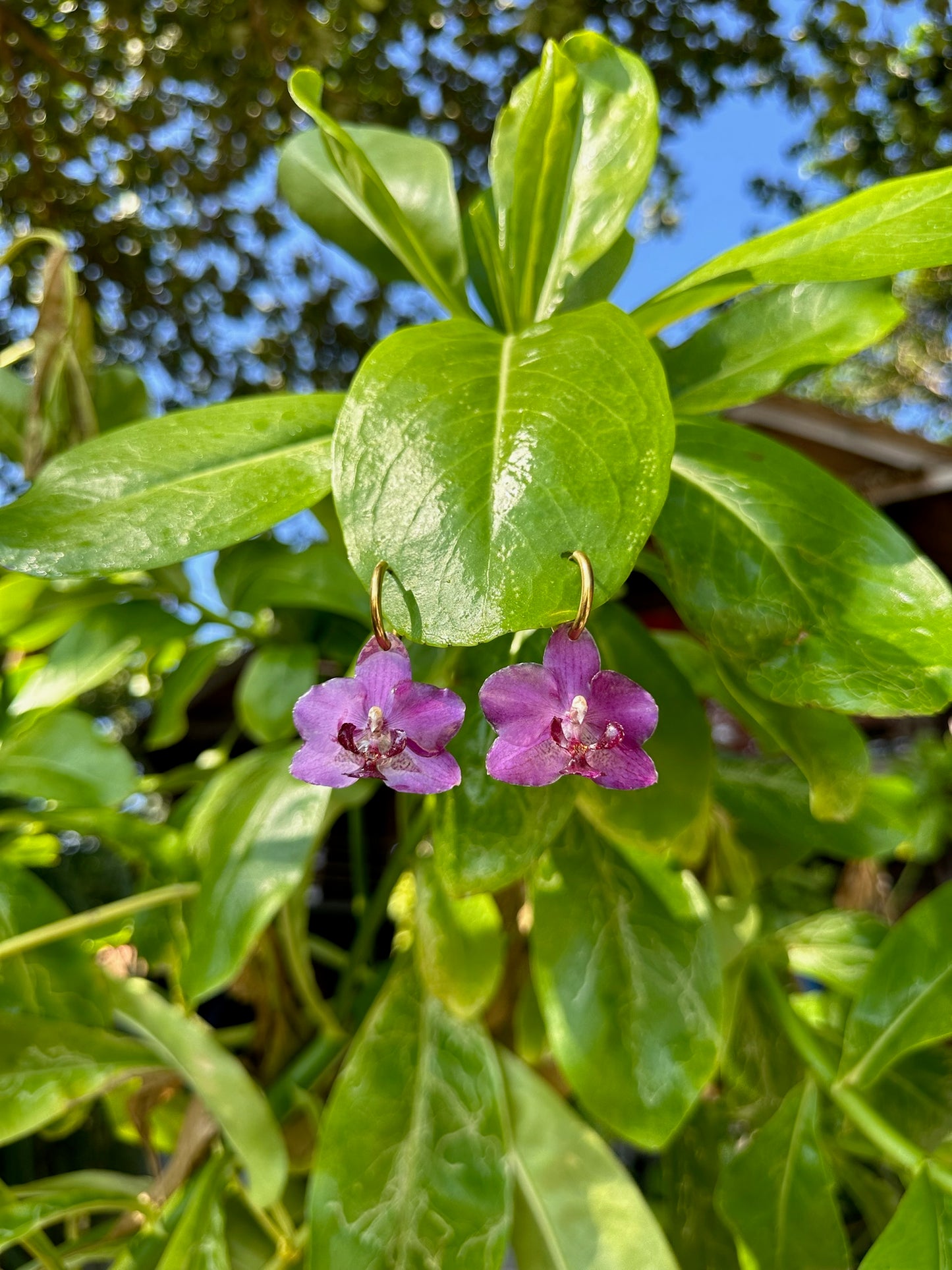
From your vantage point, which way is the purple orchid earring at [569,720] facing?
toward the camera

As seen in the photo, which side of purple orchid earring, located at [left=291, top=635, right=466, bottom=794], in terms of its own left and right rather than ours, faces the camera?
front

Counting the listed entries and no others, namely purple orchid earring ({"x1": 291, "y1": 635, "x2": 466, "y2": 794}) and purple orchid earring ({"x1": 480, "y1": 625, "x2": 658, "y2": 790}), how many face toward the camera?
2
